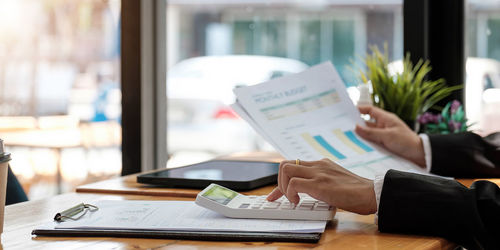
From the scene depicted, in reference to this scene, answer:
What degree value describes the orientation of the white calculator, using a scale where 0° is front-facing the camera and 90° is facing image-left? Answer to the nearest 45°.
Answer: approximately 270°

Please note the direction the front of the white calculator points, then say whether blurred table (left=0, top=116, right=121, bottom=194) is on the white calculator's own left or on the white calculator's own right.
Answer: on the white calculator's own left
